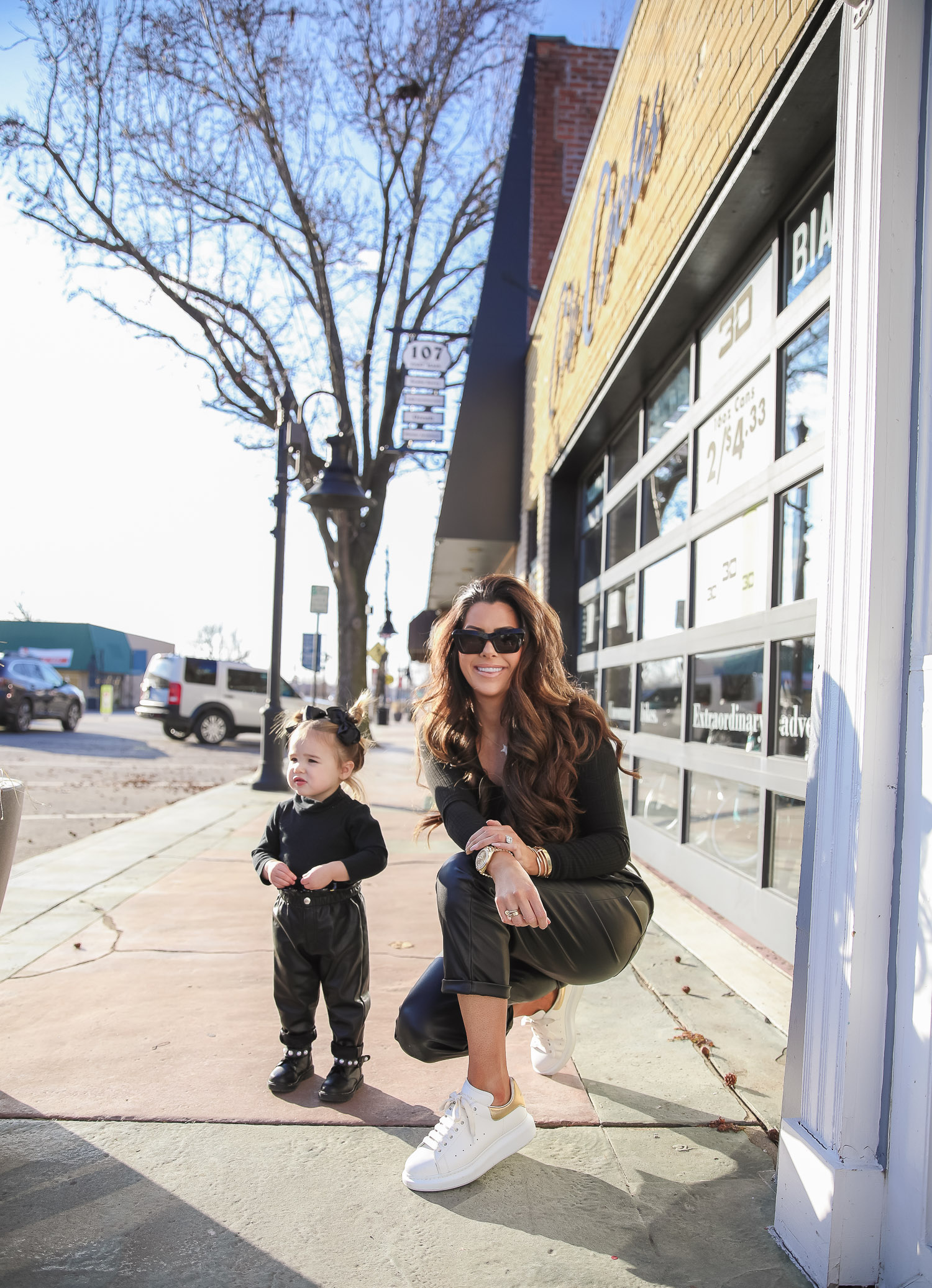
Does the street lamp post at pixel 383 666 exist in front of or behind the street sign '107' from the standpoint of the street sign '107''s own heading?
behind

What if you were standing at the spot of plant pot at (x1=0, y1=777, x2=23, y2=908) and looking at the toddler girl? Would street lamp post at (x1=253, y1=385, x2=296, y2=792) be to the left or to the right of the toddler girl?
left

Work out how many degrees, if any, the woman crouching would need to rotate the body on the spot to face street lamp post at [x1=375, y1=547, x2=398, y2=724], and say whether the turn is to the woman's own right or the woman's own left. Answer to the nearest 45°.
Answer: approximately 135° to the woman's own right

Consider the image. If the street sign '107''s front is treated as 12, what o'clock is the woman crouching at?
The woman crouching is roughly at 12 o'clock from the street sign '107'.

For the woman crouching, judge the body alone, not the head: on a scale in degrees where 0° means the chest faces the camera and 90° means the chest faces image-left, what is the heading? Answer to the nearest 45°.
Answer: approximately 45°

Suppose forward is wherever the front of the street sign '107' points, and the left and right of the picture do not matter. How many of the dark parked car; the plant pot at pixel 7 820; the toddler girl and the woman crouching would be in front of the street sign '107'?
3

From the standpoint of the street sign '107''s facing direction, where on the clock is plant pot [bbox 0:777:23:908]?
The plant pot is roughly at 12 o'clock from the street sign '107'.

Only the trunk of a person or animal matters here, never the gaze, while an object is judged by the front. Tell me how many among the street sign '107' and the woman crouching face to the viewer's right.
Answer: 0

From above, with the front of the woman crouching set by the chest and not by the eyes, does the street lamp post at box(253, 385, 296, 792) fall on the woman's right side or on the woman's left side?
on the woman's right side

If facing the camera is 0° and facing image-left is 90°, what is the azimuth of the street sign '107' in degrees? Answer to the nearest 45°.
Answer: approximately 0°
